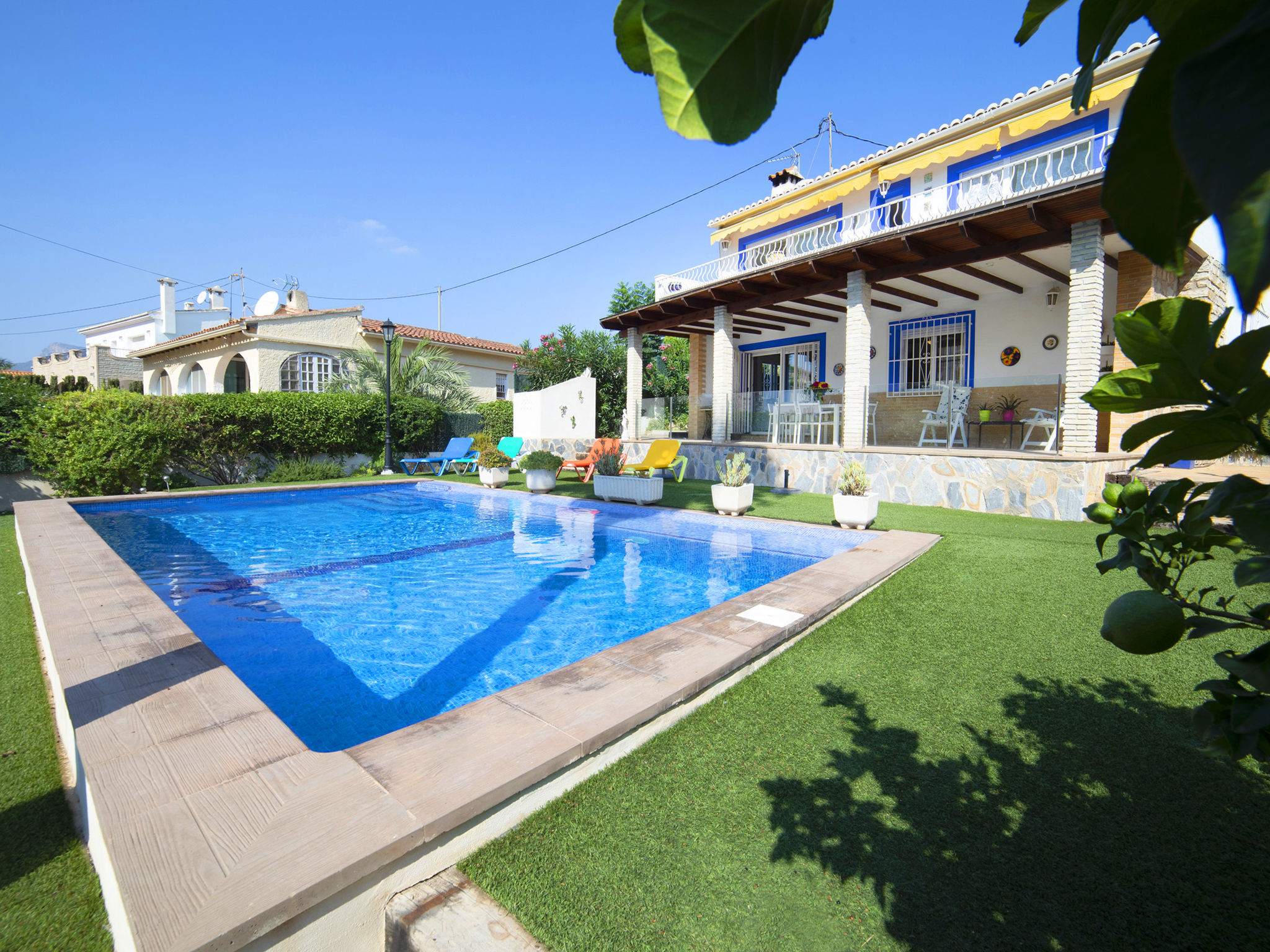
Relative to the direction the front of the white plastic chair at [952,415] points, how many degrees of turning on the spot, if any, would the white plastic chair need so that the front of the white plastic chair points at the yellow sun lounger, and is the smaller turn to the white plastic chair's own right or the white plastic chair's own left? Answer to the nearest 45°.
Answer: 0° — it already faces it

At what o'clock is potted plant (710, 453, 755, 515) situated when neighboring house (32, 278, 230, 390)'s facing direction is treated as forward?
The potted plant is roughly at 10 o'clock from the neighboring house.

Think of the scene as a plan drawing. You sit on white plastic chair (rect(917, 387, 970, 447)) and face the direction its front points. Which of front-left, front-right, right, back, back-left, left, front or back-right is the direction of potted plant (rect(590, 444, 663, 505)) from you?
front

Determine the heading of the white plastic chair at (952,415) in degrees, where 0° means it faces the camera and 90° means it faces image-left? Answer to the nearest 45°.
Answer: approximately 45°

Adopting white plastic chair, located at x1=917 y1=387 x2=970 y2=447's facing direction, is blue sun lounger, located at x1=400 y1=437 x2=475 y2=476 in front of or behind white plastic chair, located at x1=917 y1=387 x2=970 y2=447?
in front

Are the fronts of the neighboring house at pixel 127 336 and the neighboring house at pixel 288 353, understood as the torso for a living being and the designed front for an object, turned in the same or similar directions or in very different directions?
same or similar directions

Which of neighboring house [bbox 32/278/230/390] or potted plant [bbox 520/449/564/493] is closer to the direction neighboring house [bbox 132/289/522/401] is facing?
the potted plant

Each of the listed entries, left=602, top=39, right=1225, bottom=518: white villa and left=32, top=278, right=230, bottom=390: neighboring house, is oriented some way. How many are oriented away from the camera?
0

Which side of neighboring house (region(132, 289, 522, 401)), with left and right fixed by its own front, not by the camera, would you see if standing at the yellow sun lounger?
left

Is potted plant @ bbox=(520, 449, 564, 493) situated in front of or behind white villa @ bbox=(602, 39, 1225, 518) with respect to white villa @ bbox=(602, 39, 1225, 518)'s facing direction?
in front

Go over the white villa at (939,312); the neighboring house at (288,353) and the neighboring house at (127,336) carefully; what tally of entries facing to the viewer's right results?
0

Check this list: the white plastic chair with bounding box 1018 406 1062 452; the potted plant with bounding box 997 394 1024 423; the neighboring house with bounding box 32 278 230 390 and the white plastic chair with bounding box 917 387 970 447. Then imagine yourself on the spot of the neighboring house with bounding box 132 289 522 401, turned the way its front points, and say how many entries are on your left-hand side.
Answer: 3

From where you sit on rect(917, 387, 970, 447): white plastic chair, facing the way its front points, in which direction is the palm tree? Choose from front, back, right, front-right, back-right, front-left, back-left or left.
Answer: front-right

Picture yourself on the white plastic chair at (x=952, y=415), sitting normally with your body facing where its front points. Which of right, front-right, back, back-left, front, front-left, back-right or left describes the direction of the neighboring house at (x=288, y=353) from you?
front-right

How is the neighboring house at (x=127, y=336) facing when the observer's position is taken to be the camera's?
facing the viewer and to the left of the viewer

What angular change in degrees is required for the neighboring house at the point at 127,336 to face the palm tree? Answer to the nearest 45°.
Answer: approximately 45° to its left
